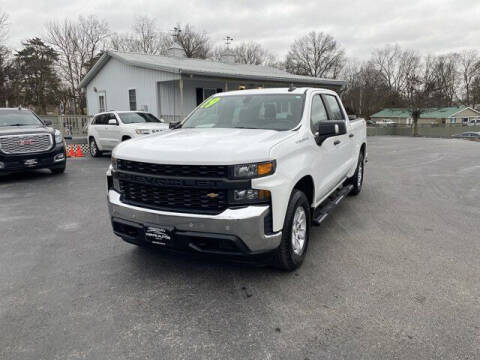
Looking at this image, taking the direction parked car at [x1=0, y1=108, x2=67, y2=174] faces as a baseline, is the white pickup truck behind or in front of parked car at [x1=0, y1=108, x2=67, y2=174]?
in front

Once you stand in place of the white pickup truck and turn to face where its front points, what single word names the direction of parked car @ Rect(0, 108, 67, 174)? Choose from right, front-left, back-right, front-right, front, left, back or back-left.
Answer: right

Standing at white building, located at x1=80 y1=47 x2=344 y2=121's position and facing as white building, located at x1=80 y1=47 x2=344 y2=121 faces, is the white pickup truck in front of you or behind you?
in front

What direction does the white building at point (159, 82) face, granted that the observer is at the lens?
facing the viewer and to the right of the viewer

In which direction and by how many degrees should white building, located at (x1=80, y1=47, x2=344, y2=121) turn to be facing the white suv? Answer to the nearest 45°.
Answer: approximately 45° to its right

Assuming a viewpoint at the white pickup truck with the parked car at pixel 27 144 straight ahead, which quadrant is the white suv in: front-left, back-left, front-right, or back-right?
front-right

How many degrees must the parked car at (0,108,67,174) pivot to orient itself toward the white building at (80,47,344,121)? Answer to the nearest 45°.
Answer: approximately 135° to its left

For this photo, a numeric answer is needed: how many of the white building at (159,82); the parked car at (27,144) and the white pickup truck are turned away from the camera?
0

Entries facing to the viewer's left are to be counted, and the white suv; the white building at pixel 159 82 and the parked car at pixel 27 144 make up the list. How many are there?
0

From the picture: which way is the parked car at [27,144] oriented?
toward the camera

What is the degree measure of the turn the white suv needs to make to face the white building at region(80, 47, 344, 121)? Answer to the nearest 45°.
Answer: approximately 135° to its left

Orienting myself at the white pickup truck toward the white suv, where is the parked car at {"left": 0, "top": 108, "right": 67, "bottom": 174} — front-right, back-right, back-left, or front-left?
front-left

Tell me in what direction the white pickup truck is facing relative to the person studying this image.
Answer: facing the viewer and to the left of the viewer

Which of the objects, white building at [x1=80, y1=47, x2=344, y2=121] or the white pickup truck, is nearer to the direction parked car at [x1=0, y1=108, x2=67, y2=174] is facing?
the white pickup truck
